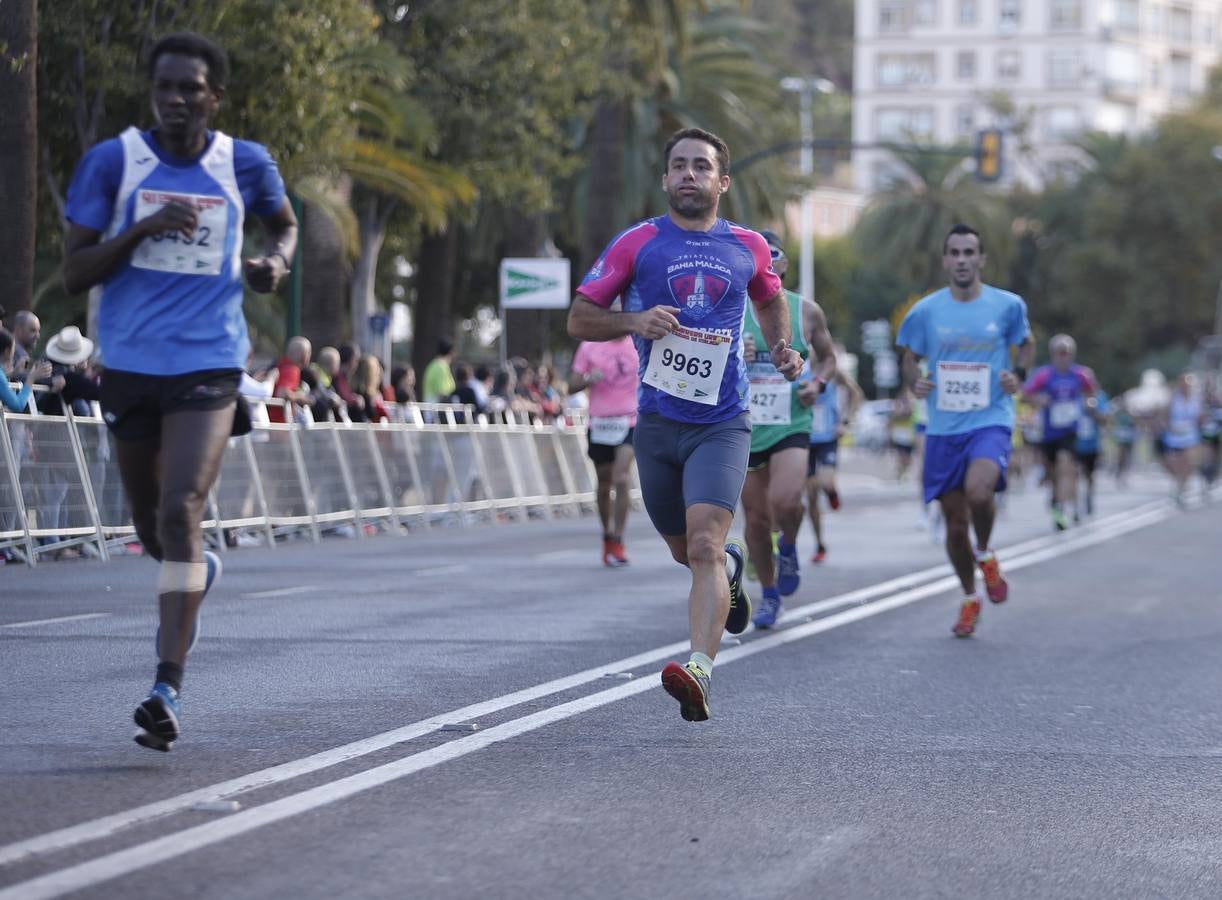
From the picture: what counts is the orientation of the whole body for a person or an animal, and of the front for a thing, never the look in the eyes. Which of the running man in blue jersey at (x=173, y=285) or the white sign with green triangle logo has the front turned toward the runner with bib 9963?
the white sign with green triangle logo

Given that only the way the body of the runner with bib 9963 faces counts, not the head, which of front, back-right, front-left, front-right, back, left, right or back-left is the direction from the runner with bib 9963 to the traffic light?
back

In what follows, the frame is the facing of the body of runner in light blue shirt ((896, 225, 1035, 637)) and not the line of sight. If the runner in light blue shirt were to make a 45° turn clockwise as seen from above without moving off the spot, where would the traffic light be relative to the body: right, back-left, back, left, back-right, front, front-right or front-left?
back-right

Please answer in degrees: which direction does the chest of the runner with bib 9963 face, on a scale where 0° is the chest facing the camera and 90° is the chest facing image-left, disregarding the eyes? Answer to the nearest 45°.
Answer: approximately 0°

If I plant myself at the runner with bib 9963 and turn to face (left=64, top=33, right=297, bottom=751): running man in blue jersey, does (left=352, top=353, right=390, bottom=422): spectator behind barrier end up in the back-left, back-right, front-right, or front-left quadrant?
back-right

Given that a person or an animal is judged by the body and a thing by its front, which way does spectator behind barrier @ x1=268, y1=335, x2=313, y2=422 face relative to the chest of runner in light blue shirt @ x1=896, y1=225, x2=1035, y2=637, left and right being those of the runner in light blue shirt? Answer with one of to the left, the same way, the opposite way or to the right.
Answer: to the left

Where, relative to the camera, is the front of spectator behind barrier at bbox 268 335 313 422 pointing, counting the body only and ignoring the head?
to the viewer's right

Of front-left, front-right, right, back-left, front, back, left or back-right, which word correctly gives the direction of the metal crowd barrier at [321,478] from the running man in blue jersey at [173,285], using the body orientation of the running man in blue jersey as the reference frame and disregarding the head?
back

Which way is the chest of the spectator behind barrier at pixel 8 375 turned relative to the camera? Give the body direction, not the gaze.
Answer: to the viewer's right
